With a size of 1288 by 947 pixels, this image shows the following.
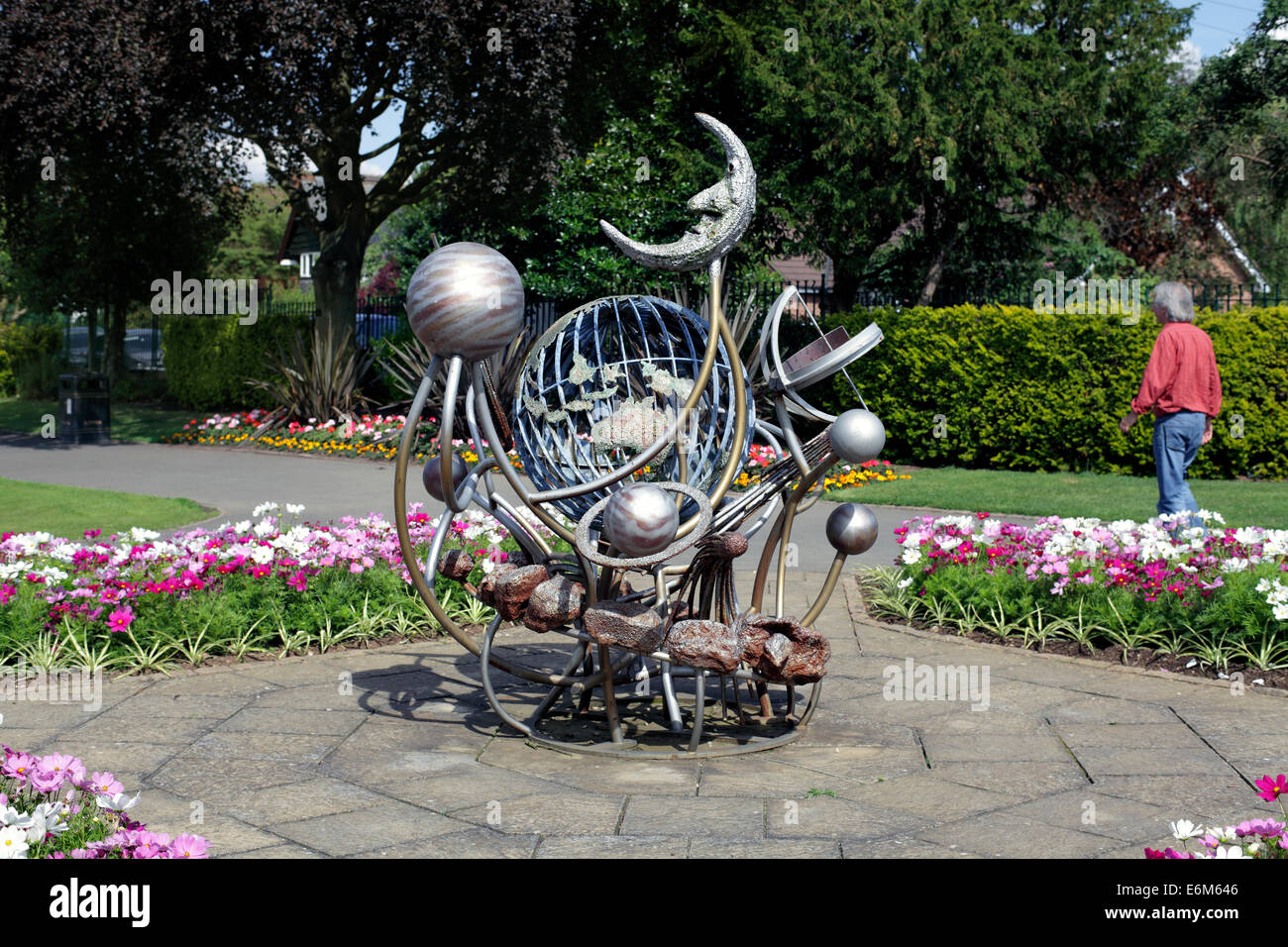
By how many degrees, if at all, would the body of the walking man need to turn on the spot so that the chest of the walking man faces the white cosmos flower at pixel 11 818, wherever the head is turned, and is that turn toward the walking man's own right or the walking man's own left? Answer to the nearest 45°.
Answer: approximately 135° to the walking man's own left

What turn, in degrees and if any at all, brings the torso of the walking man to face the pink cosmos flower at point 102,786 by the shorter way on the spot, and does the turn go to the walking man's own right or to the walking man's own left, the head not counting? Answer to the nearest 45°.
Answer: approximately 135° to the walking man's own left

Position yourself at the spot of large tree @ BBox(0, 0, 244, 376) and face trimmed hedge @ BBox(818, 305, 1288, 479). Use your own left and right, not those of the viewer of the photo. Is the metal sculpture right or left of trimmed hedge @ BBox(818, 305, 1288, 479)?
right

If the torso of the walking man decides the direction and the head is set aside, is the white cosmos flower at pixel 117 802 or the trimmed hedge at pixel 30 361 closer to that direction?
the trimmed hedge
